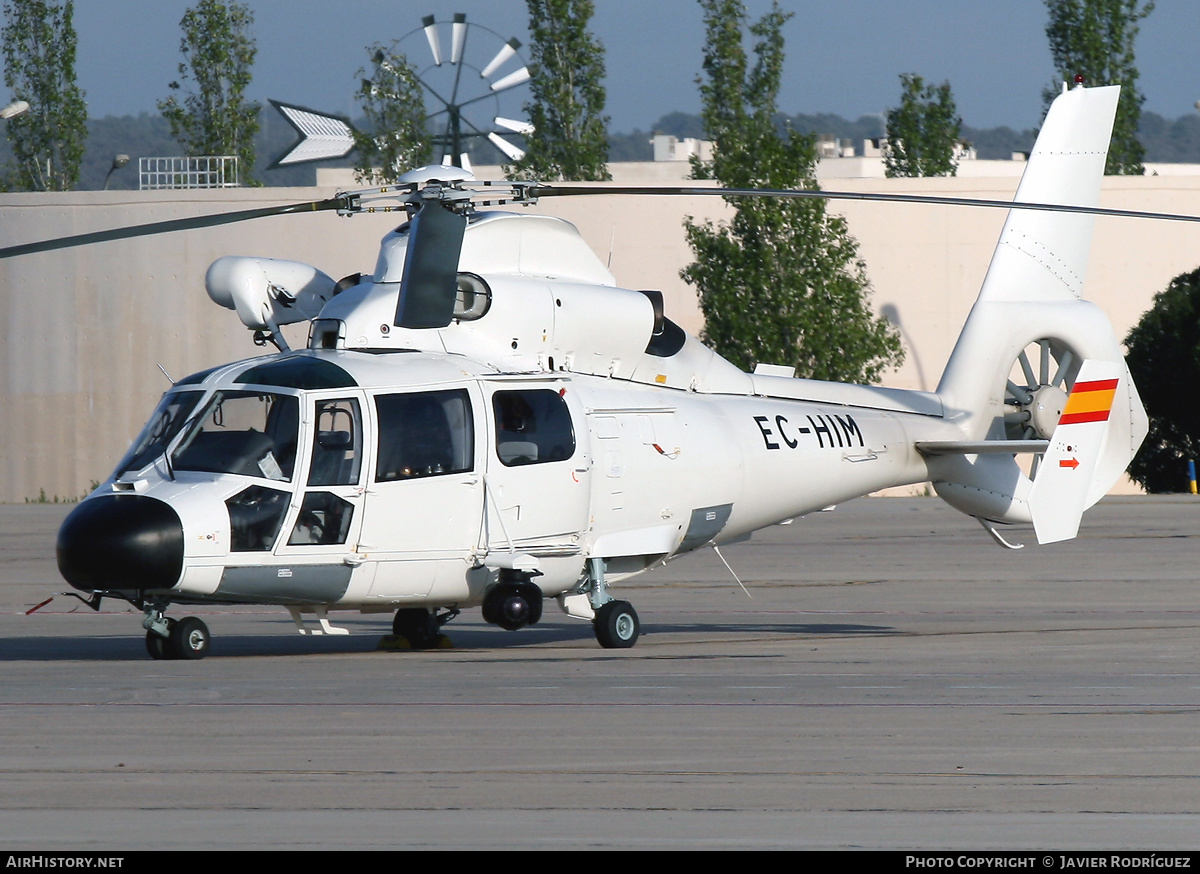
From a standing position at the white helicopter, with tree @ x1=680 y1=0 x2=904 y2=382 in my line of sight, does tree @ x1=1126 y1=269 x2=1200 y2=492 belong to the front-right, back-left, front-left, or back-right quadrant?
front-right

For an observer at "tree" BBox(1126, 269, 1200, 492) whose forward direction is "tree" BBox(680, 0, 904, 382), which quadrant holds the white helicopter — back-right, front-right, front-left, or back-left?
front-left

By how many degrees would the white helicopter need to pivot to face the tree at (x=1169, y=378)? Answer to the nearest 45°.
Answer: approximately 180°

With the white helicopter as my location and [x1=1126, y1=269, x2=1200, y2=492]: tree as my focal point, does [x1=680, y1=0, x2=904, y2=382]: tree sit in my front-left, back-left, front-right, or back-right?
front-left

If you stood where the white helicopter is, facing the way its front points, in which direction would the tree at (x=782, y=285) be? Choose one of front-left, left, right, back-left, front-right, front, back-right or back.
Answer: back-right

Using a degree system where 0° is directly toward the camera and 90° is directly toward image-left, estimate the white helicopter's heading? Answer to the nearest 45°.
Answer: approximately 45°
